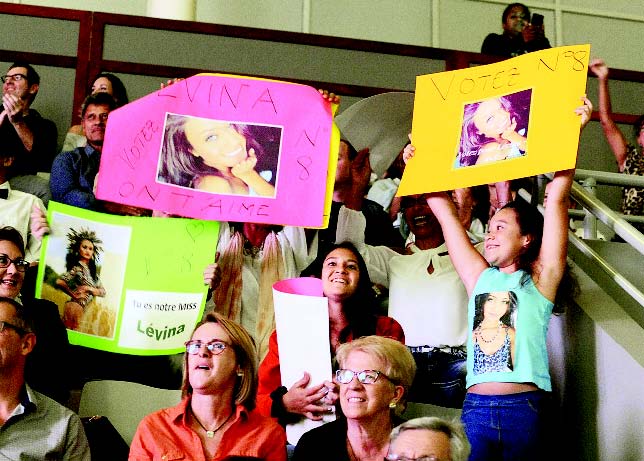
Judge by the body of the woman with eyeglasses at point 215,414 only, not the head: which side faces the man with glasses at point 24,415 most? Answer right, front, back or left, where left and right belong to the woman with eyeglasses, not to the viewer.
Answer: right

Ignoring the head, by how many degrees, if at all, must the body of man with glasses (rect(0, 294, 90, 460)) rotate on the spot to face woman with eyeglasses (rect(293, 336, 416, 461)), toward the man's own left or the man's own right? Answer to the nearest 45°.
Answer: approximately 90° to the man's own left

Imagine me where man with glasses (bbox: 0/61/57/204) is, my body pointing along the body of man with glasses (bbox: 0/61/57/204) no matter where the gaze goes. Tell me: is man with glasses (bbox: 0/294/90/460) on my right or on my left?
on my left

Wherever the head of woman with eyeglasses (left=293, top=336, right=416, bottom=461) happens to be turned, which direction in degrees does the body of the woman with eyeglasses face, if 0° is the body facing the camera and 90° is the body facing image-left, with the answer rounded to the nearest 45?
approximately 45°

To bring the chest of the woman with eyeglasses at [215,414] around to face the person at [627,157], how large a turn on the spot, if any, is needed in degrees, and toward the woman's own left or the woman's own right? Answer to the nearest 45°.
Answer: approximately 135° to the woman's own left

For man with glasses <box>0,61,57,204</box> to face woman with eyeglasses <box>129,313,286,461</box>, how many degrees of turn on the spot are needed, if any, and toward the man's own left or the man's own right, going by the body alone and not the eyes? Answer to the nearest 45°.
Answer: approximately 45° to the man's own left

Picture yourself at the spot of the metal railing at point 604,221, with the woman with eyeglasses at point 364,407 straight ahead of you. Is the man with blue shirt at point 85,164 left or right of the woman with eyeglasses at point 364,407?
right

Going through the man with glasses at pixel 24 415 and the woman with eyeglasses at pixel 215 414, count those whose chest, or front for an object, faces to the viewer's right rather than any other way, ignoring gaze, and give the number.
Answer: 0

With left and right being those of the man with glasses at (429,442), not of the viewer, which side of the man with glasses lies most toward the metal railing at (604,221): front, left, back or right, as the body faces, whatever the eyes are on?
back

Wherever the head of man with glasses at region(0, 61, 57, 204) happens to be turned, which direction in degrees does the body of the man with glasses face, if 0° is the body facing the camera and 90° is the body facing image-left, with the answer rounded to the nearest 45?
approximately 45°
